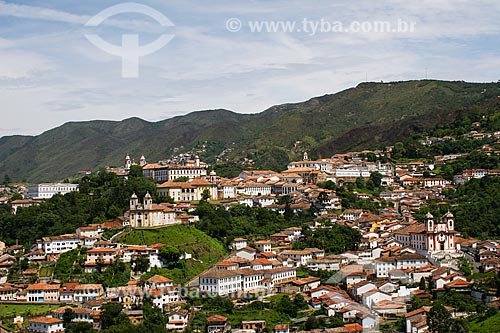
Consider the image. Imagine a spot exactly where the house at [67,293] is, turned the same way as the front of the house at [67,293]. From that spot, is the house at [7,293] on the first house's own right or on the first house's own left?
on the first house's own right

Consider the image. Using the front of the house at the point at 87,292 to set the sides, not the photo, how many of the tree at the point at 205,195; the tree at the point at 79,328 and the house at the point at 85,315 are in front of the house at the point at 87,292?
2

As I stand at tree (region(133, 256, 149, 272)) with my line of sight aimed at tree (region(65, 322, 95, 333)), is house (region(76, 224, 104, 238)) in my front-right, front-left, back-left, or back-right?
back-right

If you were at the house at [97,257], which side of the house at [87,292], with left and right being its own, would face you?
back

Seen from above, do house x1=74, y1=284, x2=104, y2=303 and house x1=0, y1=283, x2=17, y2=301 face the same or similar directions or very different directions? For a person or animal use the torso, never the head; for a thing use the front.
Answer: same or similar directions

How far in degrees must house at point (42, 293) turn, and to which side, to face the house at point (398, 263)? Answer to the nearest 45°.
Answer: approximately 90° to its left

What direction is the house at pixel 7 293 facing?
toward the camera

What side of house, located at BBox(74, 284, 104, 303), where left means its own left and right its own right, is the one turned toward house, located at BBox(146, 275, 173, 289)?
left

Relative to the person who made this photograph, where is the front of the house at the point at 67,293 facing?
facing the viewer

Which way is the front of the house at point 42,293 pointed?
toward the camera

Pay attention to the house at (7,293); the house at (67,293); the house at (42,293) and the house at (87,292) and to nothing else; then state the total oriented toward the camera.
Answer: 4

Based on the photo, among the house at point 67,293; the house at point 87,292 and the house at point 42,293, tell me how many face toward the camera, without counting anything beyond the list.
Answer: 3
